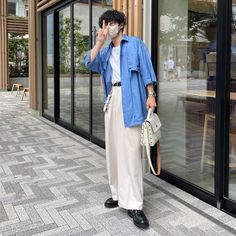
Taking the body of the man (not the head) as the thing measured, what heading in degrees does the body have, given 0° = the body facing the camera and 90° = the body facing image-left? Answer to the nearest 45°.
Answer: approximately 45°

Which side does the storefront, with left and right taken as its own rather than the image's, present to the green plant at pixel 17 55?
right

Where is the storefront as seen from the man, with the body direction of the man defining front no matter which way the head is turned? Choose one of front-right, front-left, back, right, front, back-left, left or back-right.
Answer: back

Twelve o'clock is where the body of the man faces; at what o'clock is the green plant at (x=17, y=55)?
The green plant is roughly at 4 o'clock from the man.

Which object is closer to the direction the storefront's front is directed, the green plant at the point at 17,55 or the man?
the man
